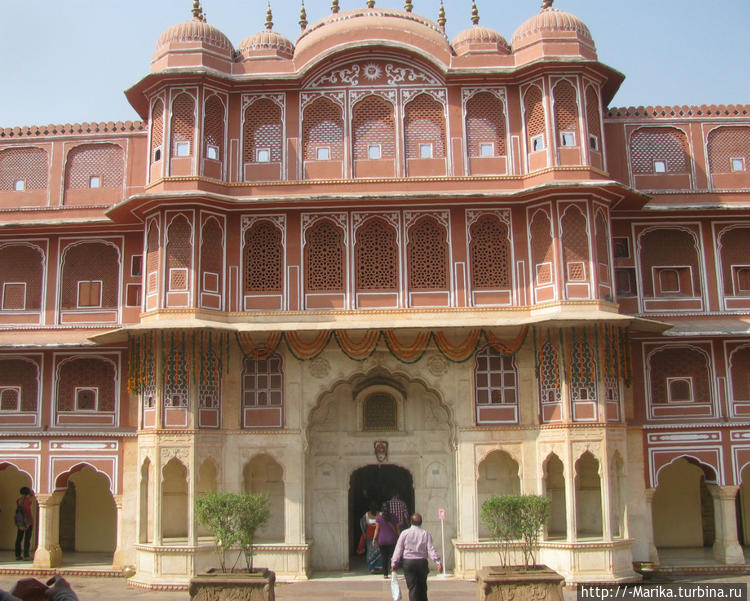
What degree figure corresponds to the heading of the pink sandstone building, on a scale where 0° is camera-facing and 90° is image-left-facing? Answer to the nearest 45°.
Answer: approximately 0°

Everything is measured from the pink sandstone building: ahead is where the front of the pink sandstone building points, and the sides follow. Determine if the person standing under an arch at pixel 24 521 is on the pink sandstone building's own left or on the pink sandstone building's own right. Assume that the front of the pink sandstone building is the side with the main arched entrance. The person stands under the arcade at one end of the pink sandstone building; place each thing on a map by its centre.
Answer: on the pink sandstone building's own right

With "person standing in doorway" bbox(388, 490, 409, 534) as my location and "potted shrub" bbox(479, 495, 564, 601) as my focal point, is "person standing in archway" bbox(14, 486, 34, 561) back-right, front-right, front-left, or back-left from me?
back-right

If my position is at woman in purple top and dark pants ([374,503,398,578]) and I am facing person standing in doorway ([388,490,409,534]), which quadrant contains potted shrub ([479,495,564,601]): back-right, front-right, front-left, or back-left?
back-right
